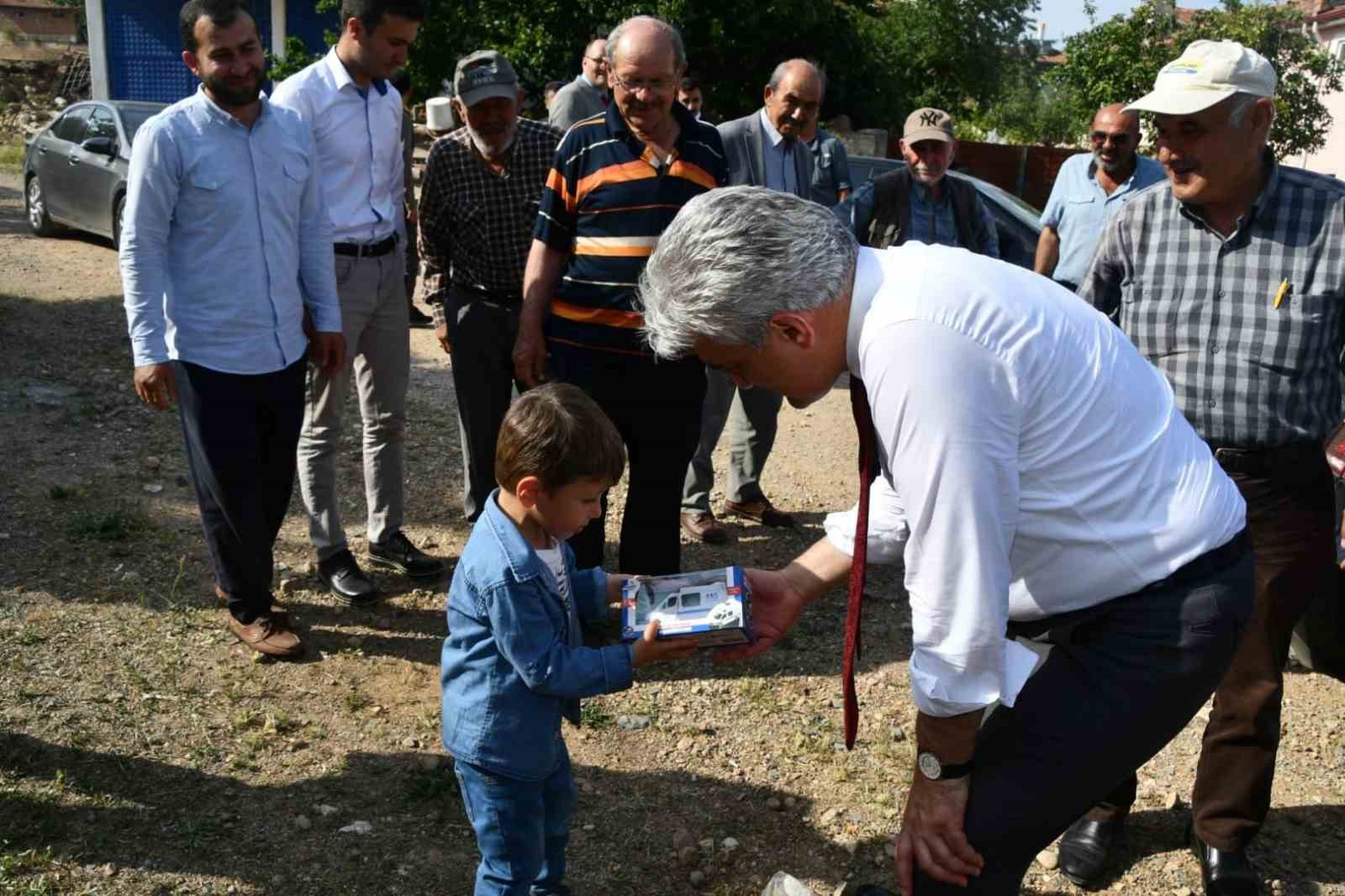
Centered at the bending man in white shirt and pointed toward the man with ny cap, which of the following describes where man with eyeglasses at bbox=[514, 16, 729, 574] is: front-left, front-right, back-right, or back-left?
front-left

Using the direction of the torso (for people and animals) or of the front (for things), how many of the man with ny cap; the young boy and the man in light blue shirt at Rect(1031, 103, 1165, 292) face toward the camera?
2

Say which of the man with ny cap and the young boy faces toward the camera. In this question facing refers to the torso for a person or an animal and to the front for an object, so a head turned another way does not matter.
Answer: the man with ny cap

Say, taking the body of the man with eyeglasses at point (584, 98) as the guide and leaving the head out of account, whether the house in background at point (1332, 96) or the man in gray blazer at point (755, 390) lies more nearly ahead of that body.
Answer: the man in gray blazer

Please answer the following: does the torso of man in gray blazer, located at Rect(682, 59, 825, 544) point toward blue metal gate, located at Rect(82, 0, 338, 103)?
no

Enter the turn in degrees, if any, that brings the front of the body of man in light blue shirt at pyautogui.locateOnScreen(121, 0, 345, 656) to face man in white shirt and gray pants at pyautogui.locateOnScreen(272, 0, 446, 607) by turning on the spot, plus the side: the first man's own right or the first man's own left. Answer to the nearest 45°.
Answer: approximately 90° to the first man's own left

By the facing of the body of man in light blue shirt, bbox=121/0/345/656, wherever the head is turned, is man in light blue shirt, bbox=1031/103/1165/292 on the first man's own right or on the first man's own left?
on the first man's own left

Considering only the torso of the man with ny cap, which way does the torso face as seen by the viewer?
toward the camera

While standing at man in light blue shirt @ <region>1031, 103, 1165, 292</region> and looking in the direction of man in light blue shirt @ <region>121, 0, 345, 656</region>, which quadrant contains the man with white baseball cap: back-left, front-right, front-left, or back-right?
front-left

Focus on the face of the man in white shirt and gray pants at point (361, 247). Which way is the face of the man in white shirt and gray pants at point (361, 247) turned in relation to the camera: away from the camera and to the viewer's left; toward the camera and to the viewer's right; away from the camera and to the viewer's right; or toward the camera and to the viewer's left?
toward the camera and to the viewer's right

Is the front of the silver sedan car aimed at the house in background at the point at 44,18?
no

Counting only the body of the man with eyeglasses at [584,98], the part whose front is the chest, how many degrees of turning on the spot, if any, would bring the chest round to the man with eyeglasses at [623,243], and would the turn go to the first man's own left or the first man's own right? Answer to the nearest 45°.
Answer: approximately 45° to the first man's own right

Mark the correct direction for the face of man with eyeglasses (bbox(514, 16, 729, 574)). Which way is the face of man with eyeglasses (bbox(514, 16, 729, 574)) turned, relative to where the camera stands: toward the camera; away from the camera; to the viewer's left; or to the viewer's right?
toward the camera

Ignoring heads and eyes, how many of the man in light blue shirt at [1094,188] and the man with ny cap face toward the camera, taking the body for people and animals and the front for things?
2

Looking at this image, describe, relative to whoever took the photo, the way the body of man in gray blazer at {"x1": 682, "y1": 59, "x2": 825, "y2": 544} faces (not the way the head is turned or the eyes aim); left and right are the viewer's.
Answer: facing the viewer and to the right of the viewer

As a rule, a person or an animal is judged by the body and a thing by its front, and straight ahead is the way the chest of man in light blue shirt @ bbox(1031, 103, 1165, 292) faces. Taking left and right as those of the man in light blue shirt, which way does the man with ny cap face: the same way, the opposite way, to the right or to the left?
the same way

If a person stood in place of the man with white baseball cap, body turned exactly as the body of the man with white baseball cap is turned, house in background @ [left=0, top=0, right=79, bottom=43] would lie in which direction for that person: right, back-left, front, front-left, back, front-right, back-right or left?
right

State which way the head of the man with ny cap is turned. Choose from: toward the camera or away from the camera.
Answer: toward the camera
